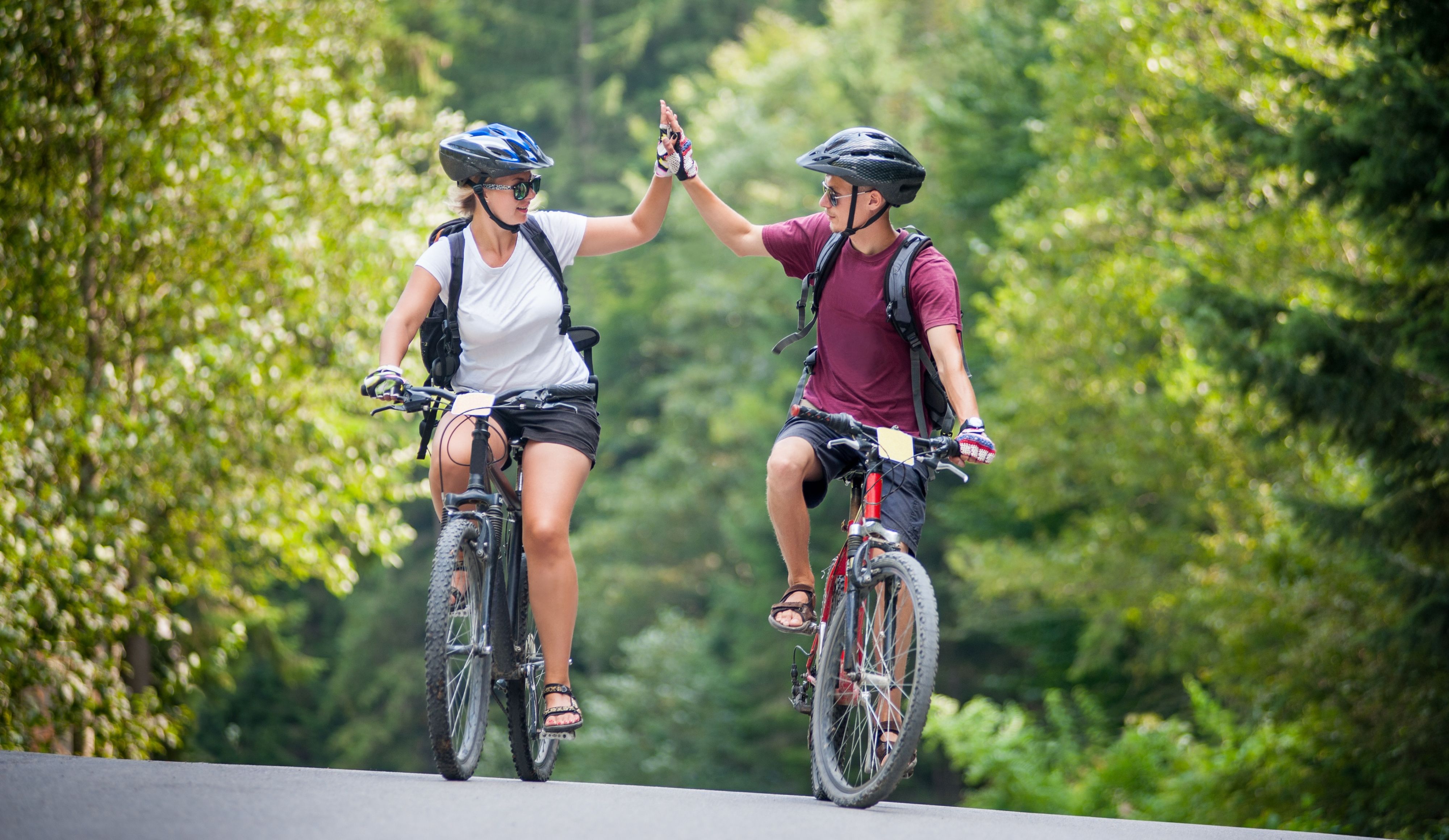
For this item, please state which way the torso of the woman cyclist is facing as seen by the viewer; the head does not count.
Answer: toward the camera

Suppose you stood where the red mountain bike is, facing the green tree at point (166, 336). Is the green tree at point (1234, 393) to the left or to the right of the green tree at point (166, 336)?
right

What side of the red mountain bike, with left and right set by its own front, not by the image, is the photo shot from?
front

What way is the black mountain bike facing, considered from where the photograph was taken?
facing the viewer

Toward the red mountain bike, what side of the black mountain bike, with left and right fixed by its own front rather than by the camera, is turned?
left

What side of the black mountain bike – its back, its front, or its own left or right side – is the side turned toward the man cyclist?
left

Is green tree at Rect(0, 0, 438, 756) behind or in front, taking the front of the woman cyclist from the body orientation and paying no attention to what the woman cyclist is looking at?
behind

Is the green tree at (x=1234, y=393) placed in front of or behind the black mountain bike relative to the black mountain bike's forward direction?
behind

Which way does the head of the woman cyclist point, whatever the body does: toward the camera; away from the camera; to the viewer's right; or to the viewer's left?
to the viewer's right

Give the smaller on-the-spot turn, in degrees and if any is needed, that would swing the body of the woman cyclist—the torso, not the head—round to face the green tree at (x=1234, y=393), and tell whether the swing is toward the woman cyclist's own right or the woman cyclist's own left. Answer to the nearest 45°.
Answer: approximately 135° to the woman cyclist's own left

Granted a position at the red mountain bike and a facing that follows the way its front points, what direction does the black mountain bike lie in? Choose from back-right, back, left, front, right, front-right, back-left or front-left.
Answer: right

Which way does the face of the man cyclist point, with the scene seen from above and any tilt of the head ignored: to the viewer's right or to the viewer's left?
to the viewer's left
